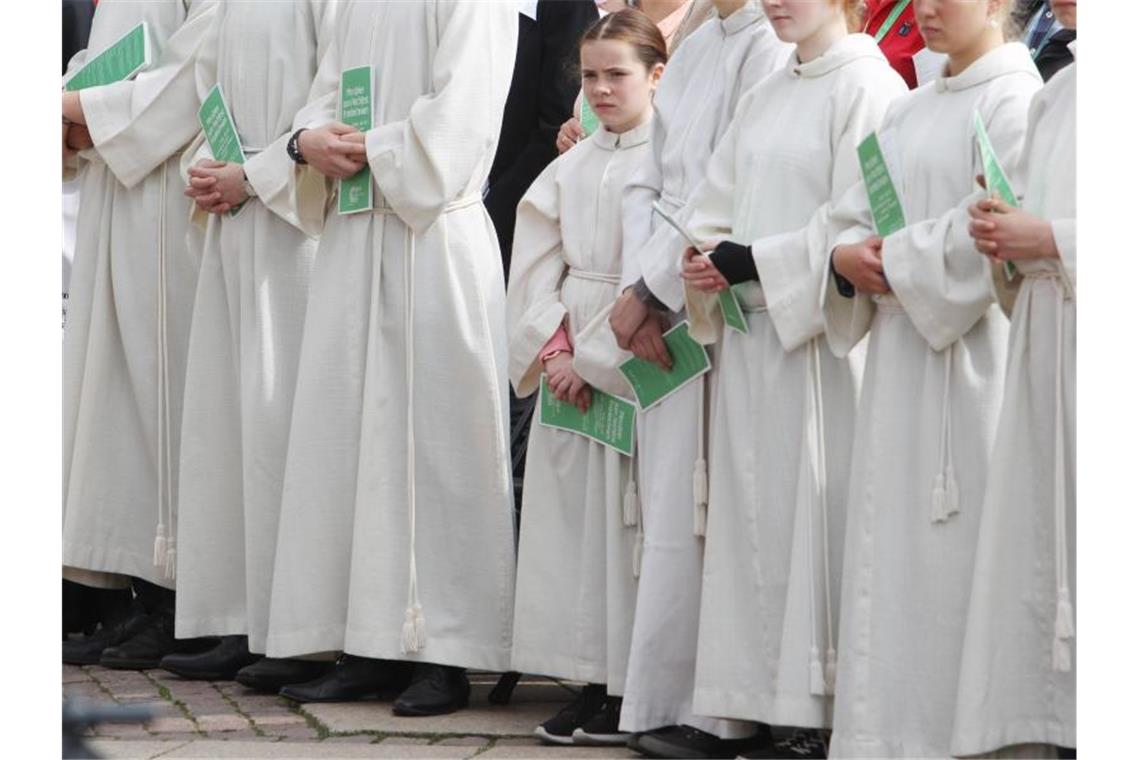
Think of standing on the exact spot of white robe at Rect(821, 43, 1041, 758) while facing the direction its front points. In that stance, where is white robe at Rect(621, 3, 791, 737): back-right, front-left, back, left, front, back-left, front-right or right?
right

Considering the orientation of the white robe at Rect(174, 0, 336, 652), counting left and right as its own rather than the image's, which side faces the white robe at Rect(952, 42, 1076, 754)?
left

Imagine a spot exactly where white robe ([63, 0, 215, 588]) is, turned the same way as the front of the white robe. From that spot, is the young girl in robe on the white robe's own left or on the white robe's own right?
on the white robe's own left

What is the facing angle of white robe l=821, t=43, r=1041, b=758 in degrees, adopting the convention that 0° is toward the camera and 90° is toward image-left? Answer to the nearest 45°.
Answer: approximately 45°

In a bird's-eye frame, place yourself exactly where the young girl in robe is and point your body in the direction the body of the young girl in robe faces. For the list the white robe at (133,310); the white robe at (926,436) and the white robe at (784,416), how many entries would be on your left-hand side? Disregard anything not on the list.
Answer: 2

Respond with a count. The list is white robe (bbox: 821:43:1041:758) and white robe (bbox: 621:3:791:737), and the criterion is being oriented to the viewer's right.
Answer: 0

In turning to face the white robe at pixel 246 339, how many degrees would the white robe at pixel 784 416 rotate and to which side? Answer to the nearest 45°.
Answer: approximately 90° to its right

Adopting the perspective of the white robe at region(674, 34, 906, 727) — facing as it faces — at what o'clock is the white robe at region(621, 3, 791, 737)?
the white robe at region(621, 3, 791, 737) is roughly at 3 o'clock from the white robe at region(674, 34, 906, 727).

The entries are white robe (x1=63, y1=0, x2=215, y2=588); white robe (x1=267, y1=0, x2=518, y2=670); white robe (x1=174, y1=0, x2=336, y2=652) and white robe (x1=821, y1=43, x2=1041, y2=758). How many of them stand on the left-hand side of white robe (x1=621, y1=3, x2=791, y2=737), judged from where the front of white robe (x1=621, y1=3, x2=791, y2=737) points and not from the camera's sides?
1
